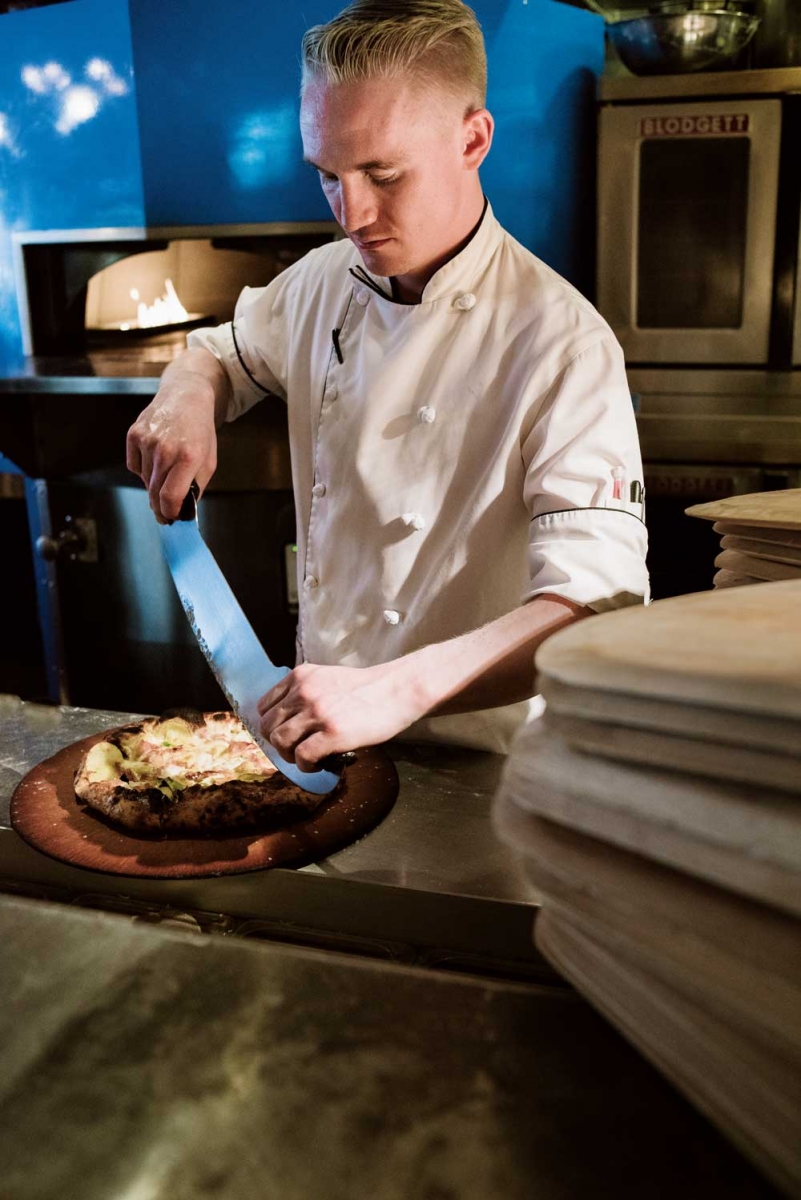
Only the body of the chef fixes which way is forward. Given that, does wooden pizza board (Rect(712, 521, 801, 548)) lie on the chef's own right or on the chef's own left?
on the chef's own left

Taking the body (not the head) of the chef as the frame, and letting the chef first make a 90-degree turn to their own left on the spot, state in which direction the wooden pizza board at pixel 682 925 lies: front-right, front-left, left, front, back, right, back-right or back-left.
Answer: front-right

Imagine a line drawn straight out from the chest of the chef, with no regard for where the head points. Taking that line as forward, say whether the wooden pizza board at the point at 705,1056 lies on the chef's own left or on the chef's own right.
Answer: on the chef's own left

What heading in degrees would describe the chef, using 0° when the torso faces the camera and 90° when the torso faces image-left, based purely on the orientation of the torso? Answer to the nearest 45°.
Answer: approximately 45°

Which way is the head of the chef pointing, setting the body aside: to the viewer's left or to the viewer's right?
to the viewer's left

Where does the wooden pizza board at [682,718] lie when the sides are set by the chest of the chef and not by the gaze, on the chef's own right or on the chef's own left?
on the chef's own left

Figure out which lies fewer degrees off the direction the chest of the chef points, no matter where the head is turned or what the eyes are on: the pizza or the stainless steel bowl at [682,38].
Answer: the pizza

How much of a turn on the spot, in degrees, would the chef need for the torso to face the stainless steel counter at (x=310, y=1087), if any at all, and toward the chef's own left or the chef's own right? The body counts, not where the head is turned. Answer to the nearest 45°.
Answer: approximately 45° to the chef's own left

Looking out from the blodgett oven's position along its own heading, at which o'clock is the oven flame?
The oven flame is roughly at 3 o'clock from the blodgett oven.

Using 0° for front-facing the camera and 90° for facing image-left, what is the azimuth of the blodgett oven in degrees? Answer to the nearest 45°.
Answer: approximately 0°

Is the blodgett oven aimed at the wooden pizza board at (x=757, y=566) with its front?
yes
